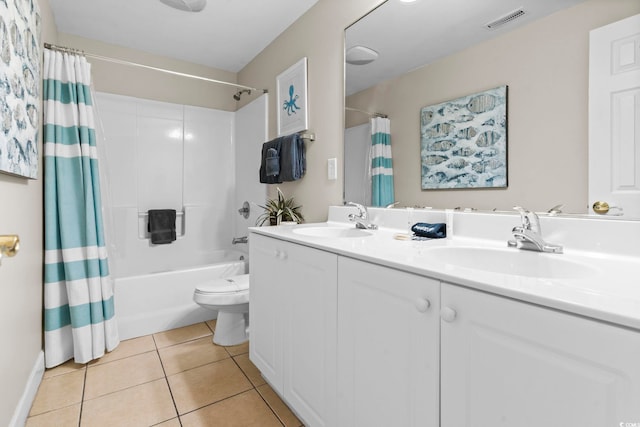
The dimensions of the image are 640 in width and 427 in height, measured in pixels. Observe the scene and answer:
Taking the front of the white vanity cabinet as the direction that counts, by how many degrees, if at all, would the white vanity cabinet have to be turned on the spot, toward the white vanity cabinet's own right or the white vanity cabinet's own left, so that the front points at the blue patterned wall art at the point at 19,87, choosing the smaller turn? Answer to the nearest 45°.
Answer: approximately 45° to the white vanity cabinet's own right

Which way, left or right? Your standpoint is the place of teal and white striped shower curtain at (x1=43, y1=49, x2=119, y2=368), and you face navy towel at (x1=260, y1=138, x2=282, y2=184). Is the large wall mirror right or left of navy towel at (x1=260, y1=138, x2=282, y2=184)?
right

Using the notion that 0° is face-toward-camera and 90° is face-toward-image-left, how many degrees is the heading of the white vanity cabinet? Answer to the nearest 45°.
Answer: approximately 45°

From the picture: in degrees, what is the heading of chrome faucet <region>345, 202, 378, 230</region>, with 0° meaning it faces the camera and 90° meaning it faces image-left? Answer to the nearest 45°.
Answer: approximately 45°

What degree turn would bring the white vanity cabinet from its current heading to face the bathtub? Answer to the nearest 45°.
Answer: approximately 90° to its right

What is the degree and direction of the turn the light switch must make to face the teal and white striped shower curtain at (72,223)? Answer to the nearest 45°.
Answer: approximately 45° to its right

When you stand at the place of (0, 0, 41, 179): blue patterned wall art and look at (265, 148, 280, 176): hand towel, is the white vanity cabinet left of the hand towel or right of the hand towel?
right

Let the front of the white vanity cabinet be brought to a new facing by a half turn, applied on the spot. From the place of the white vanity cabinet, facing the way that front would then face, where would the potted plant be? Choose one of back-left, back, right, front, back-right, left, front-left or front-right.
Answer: front-left

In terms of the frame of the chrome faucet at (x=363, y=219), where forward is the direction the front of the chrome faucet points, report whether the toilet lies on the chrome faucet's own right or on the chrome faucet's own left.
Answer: on the chrome faucet's own right
